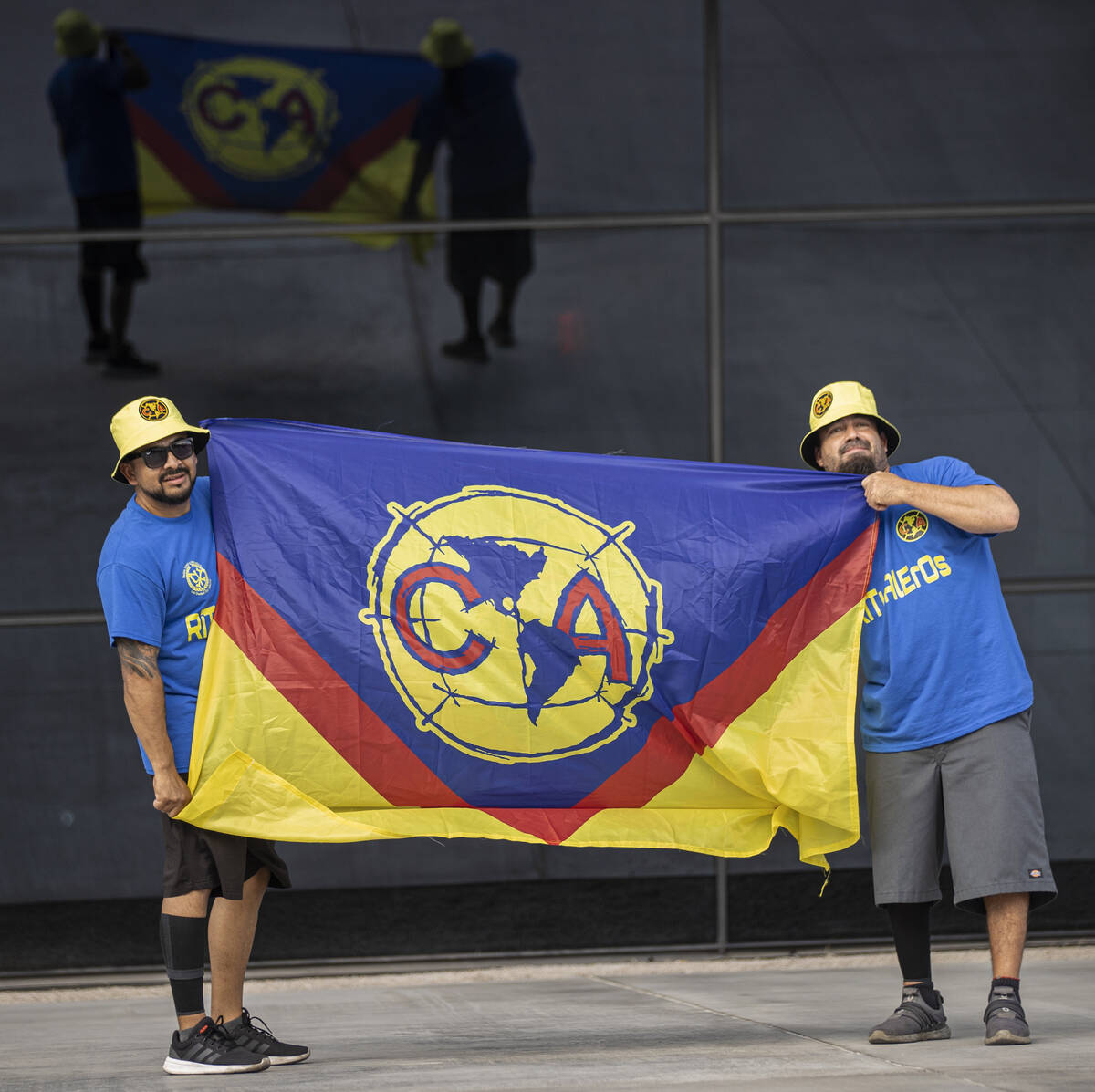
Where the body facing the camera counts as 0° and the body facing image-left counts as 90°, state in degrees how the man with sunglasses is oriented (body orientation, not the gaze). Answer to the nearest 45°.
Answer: approximately 315°
